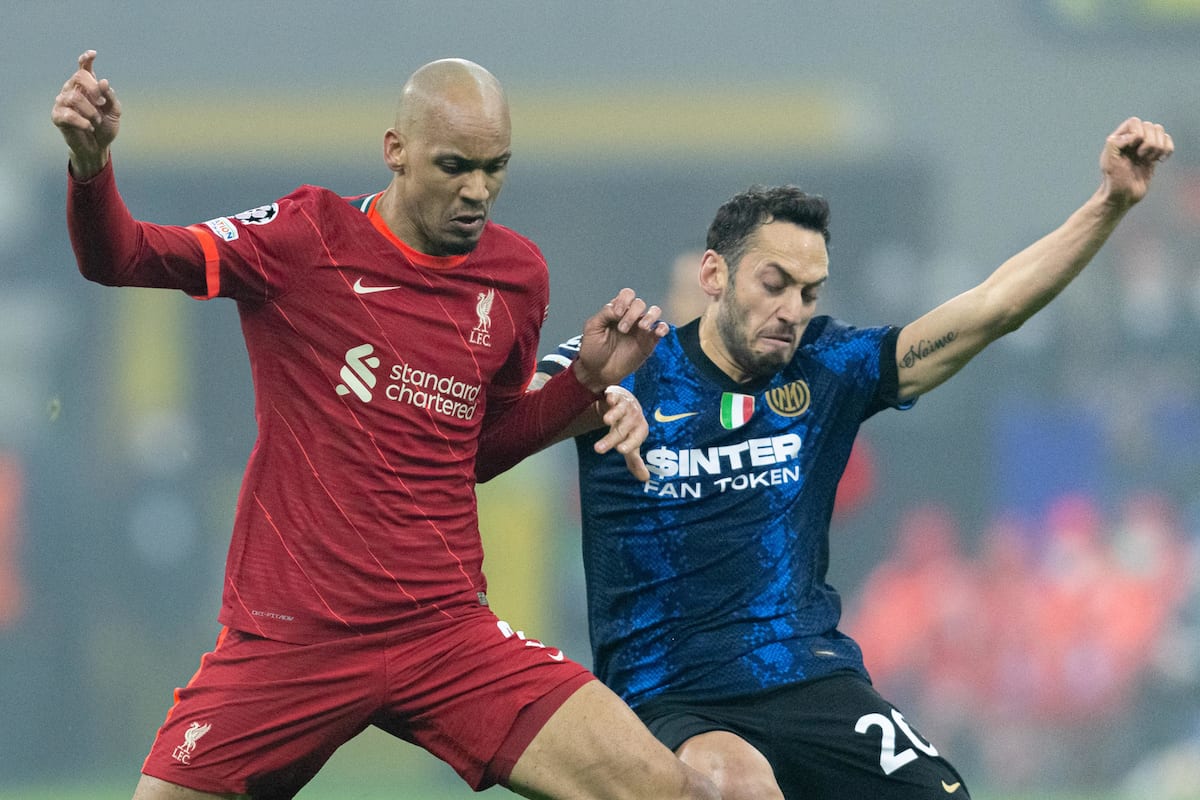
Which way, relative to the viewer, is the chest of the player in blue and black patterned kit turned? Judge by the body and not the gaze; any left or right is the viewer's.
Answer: facing the viewer

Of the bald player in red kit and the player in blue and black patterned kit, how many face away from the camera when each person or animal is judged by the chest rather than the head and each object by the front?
0

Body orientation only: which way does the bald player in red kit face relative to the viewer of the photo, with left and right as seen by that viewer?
facing the viewer and to the right of the viewer

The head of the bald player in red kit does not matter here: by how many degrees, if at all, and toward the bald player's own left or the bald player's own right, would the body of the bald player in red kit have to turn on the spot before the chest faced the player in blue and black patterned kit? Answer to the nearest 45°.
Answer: approximately 45° to the bald player's own left

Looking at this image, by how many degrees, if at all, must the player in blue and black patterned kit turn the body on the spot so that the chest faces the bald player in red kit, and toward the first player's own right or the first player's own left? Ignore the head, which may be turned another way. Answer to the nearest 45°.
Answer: approximately 45° to the first player's own right
